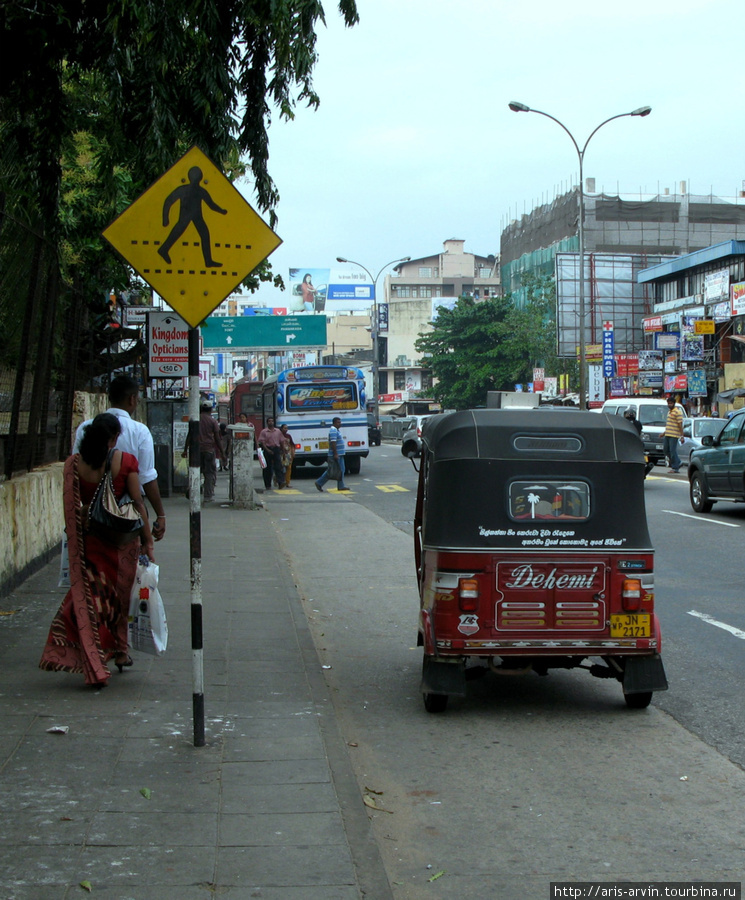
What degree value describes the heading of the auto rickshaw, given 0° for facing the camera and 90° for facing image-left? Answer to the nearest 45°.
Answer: approximately 180°

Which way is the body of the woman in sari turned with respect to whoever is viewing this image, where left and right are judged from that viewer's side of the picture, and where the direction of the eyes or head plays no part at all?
facing away from the viewer

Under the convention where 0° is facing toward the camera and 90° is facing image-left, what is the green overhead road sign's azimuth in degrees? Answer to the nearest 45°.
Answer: approximately 0°
